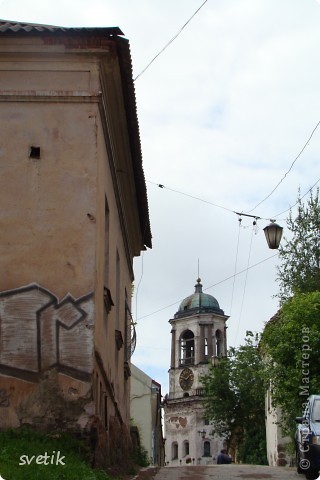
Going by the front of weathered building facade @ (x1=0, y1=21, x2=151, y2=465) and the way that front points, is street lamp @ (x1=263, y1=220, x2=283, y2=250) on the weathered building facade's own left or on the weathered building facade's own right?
on the weathered building facade's own left

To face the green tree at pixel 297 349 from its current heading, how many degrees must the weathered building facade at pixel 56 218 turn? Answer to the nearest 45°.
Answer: approximately 45° to its left

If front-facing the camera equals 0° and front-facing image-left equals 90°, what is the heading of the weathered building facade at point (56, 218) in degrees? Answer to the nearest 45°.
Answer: approximately 270°
